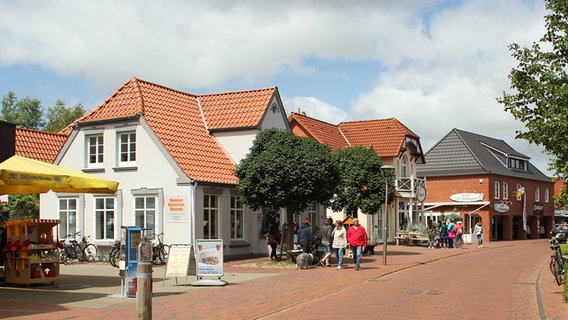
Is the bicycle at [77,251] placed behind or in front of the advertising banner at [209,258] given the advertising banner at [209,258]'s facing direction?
behind

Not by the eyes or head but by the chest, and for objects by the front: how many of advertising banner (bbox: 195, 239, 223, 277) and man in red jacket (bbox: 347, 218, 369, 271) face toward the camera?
2

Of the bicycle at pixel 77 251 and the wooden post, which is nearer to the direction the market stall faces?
the wooden post

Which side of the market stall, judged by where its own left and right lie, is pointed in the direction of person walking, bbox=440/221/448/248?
left

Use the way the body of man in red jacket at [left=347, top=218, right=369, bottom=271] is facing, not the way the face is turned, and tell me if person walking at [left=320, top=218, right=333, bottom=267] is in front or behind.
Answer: behind

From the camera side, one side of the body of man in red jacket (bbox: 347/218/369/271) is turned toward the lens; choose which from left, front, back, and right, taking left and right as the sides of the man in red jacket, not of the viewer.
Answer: front

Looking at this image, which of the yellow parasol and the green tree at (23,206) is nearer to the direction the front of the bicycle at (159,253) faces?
the yellow parasol

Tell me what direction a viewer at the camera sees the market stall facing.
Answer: facing the viewer and to the right of the viewer
